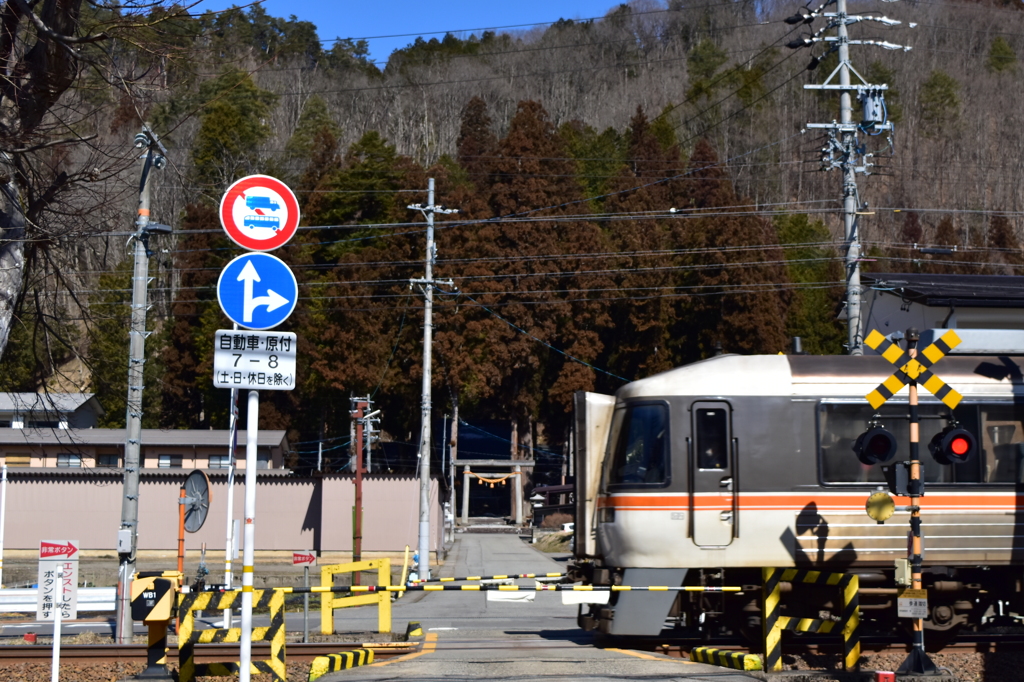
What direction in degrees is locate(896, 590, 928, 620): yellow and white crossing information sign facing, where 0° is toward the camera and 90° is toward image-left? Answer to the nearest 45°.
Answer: approximately 0°

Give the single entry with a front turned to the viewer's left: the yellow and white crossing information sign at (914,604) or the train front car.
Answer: the train front car

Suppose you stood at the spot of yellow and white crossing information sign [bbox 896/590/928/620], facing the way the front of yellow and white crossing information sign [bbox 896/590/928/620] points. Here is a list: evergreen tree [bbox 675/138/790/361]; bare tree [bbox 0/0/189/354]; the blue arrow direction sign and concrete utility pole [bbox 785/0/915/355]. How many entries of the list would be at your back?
2

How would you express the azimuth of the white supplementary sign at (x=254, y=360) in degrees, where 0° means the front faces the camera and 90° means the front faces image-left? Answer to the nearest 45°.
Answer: approximately 0°

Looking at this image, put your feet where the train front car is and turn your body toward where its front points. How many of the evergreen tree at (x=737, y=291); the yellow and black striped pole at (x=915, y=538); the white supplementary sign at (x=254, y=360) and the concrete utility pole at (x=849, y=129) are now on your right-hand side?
2

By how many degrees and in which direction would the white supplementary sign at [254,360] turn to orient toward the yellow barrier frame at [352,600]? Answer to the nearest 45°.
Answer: approximately 180°

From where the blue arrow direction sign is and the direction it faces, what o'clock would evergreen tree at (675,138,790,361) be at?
The evergreen tree is roughly at 7 o'clock from the blue arrow direction sign.
